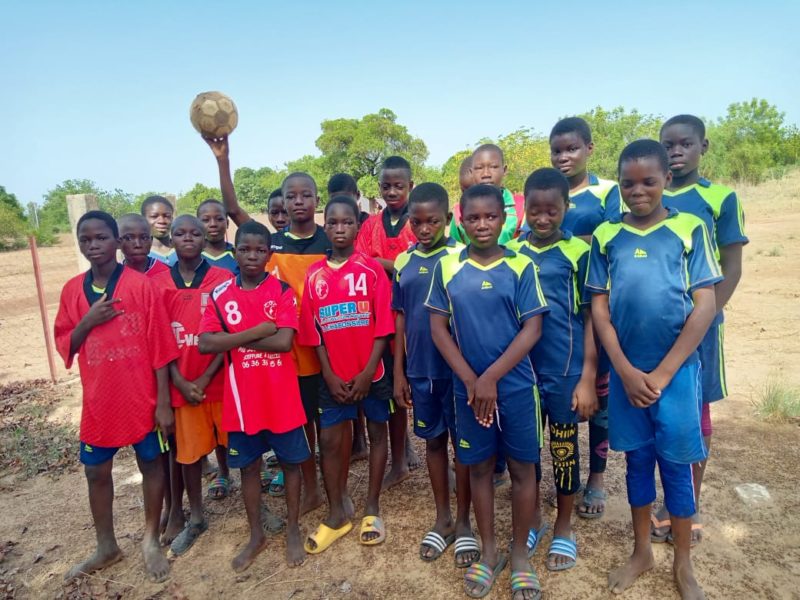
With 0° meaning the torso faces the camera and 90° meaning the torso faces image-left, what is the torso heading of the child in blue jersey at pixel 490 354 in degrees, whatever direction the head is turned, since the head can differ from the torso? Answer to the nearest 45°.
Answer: approximately 0°

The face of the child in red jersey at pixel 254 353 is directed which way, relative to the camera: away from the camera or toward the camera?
toward the camera

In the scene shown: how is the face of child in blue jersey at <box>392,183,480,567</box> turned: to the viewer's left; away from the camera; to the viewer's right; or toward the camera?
toward the camera

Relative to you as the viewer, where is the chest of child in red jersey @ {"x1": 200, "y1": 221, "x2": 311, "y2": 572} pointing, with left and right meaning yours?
facing the viewer

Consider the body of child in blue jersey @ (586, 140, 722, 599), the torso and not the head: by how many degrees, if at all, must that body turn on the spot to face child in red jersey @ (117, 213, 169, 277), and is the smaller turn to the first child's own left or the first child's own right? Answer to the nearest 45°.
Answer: approximately 90° to the first child's own right

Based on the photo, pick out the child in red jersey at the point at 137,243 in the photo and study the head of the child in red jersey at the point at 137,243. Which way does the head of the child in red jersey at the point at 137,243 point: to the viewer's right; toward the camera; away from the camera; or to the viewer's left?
toward the camera

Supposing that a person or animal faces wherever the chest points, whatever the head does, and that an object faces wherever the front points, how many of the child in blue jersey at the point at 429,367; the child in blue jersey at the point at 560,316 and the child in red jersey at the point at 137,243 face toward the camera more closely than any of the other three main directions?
3

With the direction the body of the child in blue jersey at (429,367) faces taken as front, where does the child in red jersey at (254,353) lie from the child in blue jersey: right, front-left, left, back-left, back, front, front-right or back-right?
right

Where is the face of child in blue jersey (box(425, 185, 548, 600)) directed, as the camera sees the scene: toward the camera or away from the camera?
toward the camera

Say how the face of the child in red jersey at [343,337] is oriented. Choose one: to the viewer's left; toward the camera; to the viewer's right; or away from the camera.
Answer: toward the camera

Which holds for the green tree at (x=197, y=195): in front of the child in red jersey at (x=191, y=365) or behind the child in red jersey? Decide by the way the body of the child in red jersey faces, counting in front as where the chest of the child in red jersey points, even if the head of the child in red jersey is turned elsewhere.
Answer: behind

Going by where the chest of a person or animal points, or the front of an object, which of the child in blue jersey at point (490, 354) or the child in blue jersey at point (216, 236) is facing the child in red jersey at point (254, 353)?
the child in blue jersey at point (216, 236)

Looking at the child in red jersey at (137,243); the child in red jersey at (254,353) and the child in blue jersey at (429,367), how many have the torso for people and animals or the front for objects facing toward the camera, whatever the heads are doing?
3

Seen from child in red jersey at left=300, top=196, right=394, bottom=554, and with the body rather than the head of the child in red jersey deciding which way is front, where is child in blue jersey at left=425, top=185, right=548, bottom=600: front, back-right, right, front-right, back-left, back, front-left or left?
front-left

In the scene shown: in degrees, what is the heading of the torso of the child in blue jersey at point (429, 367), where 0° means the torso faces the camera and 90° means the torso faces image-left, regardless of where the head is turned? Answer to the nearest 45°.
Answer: approximately 0°

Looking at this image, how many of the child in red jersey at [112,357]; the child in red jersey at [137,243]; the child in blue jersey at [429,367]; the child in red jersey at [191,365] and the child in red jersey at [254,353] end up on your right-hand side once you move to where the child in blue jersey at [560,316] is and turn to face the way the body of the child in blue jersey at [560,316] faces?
5

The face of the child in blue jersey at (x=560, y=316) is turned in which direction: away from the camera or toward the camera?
toward the camera

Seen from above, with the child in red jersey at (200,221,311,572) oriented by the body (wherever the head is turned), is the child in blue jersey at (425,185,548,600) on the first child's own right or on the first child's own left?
on the first child's own left

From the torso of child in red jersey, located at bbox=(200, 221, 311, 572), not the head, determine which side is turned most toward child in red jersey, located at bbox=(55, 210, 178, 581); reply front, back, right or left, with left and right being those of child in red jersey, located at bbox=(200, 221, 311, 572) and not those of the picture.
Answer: right

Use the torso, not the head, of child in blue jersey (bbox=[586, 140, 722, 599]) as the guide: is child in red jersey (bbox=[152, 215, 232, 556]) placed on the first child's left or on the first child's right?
on the first child's right
